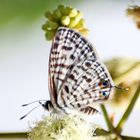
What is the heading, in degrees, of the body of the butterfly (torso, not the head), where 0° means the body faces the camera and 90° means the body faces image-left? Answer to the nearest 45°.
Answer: approximately 90°
